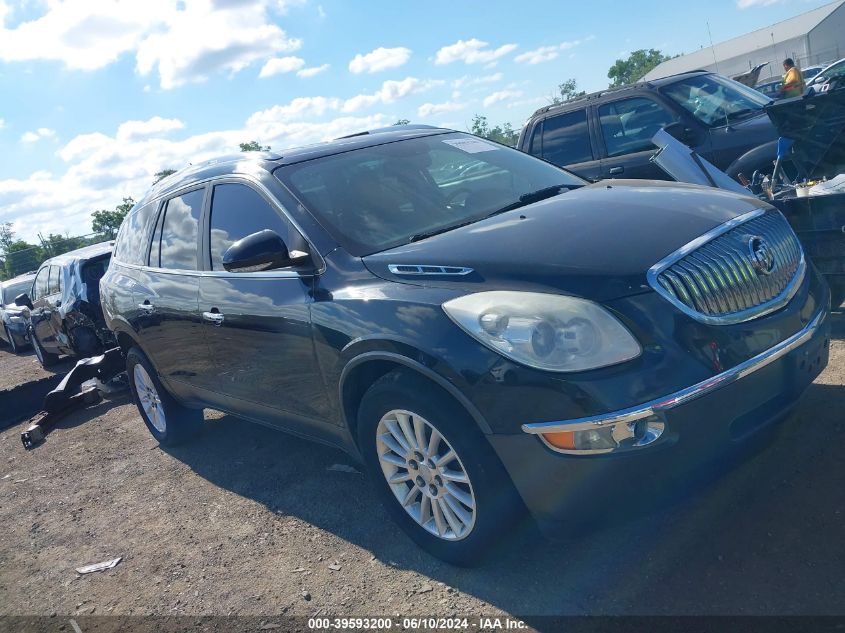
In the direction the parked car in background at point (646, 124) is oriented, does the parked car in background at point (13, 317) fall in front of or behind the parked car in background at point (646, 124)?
behind

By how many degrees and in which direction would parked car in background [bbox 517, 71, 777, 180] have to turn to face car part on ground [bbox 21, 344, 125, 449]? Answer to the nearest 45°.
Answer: approximately 90° to its right

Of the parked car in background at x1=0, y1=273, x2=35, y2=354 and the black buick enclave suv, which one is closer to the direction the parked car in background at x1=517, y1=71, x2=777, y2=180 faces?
the black buick enclave suv

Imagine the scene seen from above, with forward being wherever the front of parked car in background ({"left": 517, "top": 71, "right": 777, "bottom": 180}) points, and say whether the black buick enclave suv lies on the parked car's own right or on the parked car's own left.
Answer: on the parked car's own right

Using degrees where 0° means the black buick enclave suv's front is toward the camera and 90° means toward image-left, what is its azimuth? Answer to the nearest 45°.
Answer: approximately 315°

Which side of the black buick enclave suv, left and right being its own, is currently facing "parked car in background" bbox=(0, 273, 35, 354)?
back

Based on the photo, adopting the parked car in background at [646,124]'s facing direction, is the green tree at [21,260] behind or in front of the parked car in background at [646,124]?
behind

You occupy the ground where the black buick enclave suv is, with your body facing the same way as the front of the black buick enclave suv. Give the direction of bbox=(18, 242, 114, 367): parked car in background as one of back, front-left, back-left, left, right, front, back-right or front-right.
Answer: back

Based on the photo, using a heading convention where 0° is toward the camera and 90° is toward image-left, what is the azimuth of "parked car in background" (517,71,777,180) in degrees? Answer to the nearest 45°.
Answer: approximately 315°
